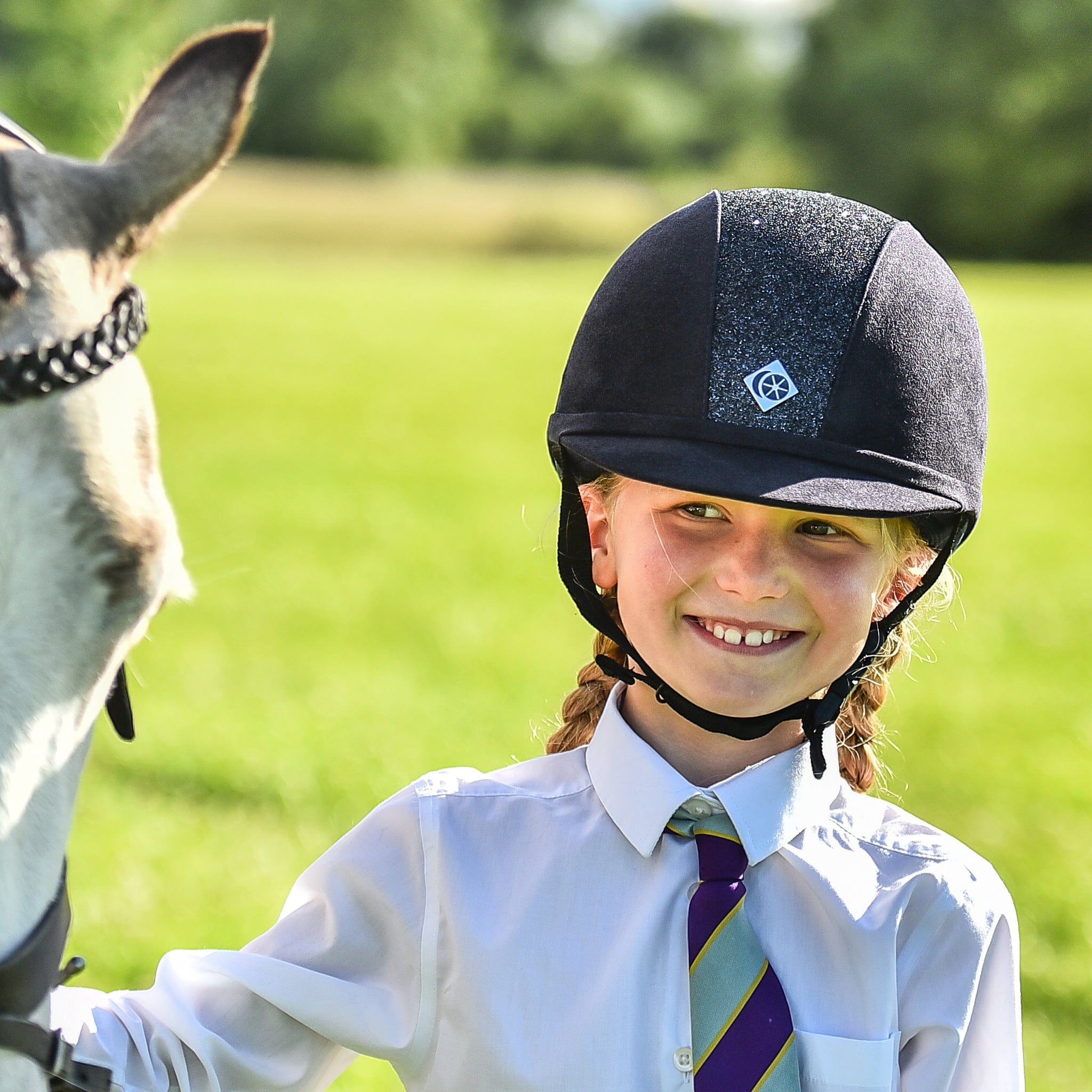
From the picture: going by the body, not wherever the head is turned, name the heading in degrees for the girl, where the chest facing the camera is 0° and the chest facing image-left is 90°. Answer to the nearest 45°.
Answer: approximately 0°

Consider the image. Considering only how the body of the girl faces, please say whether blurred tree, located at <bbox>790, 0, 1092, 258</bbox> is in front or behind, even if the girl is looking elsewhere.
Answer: behind

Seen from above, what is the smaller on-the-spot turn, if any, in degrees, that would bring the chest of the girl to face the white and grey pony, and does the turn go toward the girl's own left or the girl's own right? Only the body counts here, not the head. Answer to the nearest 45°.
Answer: approximately 45° to the girl's own right

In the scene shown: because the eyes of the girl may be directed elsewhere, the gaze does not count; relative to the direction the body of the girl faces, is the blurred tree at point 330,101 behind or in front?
behind
